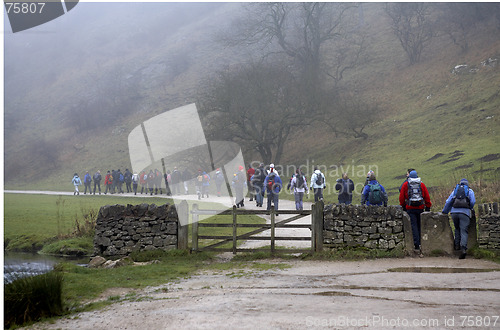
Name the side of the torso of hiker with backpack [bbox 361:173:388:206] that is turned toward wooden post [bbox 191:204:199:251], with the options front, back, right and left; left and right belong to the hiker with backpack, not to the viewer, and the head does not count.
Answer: left

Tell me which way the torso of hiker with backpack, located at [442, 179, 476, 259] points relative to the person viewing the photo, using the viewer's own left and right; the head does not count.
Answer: facing away from the viewer

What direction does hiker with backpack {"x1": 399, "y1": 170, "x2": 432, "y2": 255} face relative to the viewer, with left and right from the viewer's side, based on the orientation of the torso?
facing away from the viewer

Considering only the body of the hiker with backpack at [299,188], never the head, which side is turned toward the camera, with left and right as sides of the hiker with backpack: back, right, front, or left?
back

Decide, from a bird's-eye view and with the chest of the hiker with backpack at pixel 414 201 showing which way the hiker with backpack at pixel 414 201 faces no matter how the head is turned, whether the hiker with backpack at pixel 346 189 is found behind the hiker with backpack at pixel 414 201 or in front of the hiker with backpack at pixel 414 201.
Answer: in front

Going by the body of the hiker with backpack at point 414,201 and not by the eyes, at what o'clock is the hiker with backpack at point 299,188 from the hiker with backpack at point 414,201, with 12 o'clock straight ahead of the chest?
the hiker with backpack at point 299,188 is roughly at 11 o'clock from the hiker with backpack at point 414,201.

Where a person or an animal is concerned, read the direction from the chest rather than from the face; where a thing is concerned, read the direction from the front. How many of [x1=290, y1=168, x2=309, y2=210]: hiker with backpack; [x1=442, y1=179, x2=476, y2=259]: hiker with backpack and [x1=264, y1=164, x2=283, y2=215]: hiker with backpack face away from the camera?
3

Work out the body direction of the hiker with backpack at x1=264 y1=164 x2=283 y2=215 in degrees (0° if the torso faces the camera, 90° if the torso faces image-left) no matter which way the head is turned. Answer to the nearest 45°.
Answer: approximately 180°
